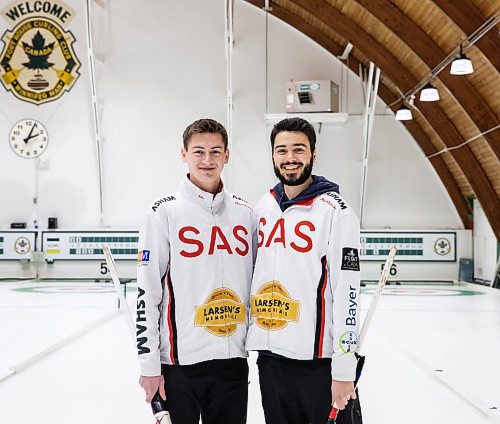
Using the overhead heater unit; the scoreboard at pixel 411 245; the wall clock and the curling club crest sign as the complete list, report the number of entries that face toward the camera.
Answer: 4

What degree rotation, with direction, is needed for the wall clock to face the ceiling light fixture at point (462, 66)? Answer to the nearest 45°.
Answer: approximately 45° to its left

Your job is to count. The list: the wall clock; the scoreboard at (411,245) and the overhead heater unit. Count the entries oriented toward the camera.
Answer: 3

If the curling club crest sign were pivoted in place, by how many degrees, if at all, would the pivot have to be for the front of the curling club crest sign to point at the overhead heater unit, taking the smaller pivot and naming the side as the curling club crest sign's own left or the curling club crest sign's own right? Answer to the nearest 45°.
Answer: approximately 45° to the curling club crest sign's own left

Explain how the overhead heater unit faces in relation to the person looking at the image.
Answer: facing the viewer

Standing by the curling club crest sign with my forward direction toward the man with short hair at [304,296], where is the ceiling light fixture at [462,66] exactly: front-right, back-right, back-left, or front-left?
front-left

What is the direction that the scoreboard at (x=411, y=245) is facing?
toward the camera

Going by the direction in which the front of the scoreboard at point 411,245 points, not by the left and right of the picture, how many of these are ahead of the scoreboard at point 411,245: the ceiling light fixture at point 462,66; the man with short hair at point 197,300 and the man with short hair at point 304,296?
3

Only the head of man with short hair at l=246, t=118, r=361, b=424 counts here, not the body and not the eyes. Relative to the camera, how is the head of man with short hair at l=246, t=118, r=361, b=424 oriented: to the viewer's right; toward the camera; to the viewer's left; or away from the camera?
toward the camera

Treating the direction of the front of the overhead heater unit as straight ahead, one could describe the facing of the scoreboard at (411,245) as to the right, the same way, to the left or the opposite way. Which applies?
the same way

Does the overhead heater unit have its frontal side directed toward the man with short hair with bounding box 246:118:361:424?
yes

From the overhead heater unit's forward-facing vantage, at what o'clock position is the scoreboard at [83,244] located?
The scoreboard is roughly at 3 o'clock from the overhead heater unit.

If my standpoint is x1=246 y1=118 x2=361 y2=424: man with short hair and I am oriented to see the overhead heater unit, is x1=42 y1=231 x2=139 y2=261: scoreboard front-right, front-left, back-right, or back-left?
front-left

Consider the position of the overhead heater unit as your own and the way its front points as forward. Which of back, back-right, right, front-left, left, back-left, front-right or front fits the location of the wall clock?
right

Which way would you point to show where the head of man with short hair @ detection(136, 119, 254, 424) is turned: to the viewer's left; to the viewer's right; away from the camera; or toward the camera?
toward the camera

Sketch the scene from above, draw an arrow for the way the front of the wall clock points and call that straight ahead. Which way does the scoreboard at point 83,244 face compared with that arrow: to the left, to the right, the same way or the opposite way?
the same way

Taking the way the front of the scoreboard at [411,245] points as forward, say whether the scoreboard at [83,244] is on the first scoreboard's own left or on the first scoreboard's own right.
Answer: on the first scoreboard's own right

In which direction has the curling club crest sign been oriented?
toward the camera
